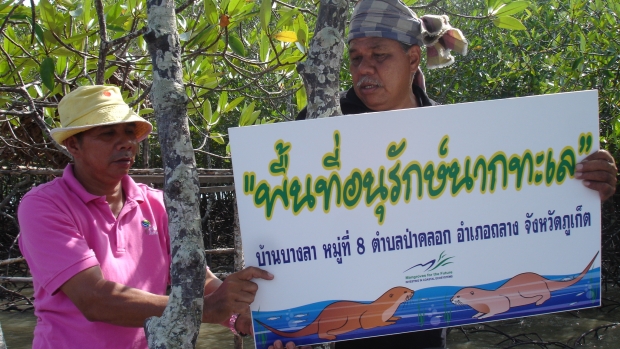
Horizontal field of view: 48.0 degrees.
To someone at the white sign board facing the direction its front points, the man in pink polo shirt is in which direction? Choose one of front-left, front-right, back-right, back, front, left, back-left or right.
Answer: right

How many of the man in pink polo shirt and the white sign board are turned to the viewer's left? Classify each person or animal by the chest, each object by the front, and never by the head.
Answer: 0

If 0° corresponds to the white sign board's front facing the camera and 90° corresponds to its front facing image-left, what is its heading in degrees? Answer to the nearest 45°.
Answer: approximately 0°

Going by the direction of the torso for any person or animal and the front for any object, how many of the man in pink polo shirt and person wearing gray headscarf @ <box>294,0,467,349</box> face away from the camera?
0

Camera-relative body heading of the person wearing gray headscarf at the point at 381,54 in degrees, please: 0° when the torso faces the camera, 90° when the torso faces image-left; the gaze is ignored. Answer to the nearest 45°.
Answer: approximately 45°

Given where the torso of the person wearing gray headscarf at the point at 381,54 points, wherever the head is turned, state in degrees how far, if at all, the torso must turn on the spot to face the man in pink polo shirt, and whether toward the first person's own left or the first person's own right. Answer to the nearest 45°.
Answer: approximately 45° to the first person's own right
